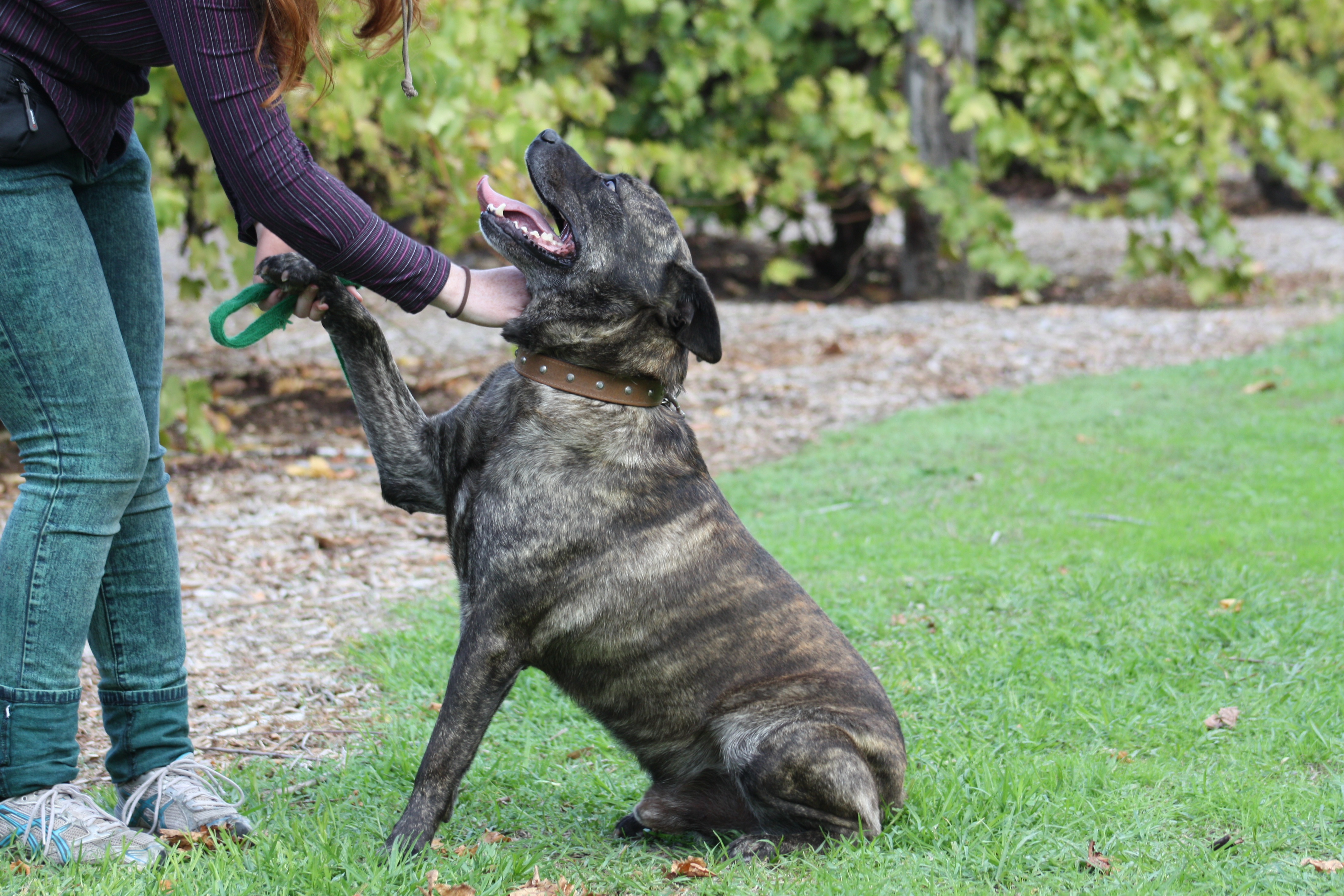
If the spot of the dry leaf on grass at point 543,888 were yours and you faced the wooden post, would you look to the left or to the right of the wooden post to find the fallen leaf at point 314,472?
left

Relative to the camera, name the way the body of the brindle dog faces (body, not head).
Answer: to the viewer's left

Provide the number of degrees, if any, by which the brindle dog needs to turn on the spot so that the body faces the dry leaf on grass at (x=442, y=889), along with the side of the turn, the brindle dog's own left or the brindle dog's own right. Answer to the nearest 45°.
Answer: approximately 45° to the brindle dog's own left

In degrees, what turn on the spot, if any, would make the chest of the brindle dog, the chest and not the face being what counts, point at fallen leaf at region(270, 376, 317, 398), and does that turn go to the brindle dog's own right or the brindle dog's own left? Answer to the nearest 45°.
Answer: approximately 90° to the brindle dog's own right

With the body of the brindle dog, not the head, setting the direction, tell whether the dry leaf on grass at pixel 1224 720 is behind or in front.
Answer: behind

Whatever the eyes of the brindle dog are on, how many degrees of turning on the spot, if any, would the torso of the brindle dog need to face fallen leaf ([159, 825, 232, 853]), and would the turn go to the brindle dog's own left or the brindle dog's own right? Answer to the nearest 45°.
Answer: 0° — it already faces it

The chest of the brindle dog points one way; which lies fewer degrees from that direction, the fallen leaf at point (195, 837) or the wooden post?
the fallen leaf
